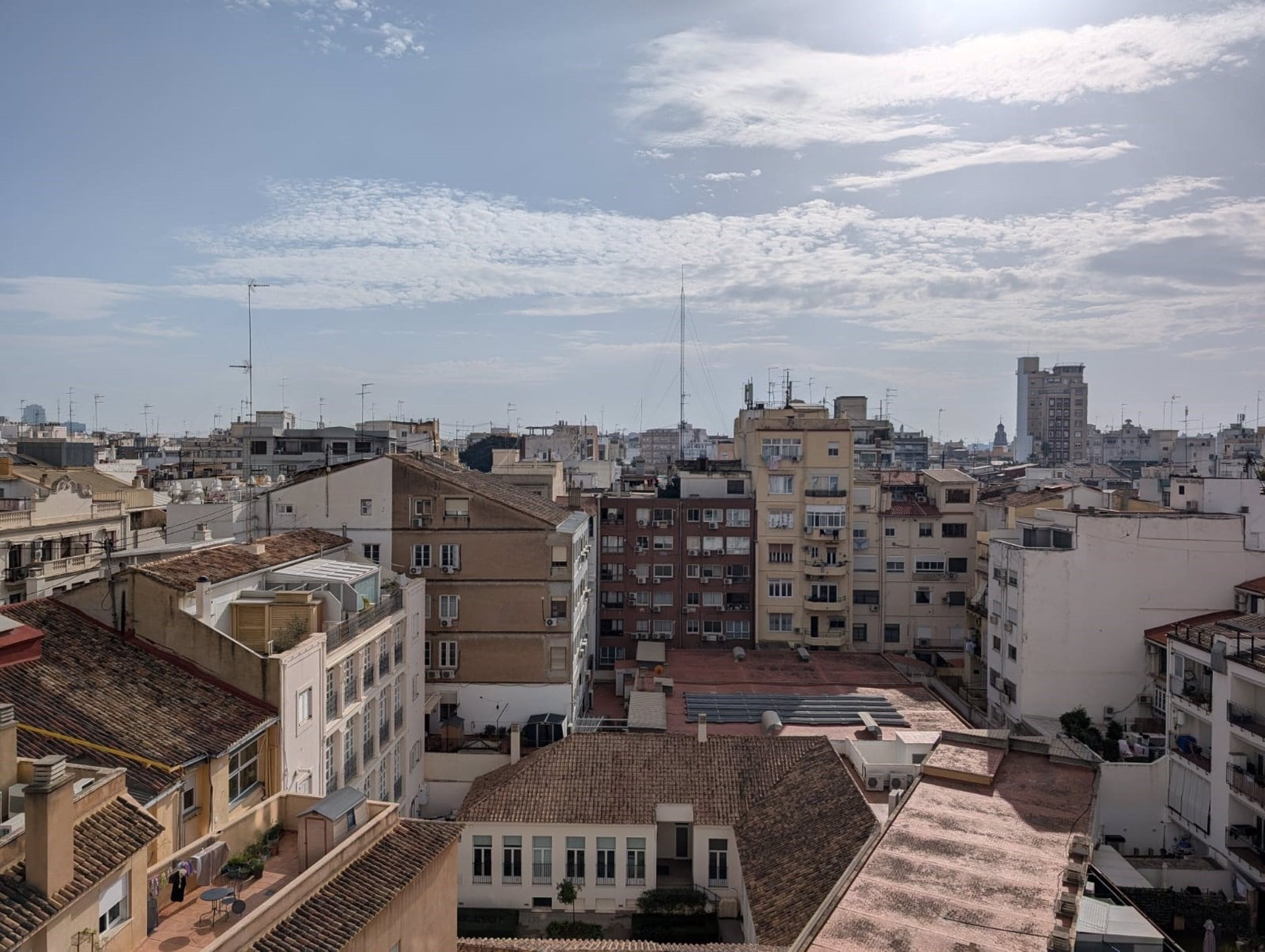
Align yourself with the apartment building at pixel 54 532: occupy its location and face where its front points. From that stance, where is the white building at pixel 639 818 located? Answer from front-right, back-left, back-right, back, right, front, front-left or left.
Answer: front

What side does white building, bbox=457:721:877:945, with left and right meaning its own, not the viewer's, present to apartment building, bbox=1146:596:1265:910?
left

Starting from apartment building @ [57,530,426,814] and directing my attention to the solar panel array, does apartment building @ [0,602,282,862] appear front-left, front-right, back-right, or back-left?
back-right

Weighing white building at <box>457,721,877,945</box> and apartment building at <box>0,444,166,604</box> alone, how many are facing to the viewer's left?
0

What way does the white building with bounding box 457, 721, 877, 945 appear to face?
toward the camera

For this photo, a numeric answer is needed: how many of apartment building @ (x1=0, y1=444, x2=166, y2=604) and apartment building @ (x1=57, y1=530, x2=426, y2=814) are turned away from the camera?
0

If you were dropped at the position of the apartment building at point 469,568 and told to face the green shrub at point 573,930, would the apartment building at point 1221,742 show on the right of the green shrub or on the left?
left

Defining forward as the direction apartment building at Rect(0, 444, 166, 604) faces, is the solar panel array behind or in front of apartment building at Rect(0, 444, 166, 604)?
in front

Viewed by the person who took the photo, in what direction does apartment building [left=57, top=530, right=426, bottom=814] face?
facing the viewer and to the right of the viewer

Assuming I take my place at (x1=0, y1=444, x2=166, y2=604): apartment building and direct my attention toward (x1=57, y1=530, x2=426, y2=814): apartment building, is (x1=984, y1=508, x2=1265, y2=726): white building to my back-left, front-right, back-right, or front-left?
front-left

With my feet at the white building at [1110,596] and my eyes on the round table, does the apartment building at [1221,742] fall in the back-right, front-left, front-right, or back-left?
front-left
